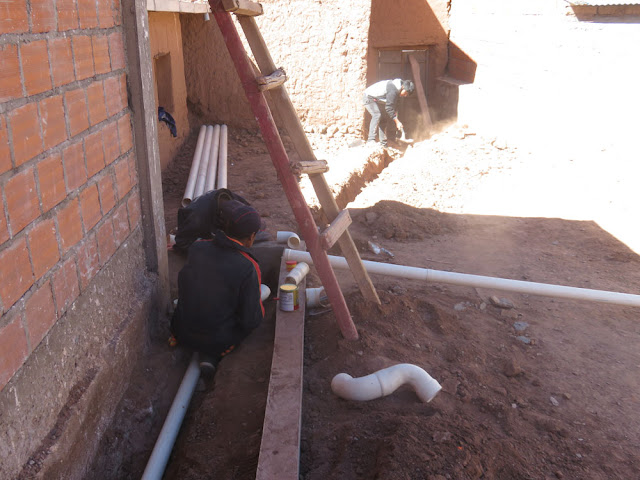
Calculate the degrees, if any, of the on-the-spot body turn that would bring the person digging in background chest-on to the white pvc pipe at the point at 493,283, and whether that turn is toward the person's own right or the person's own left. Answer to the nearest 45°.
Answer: approximately 90° to the person's own right

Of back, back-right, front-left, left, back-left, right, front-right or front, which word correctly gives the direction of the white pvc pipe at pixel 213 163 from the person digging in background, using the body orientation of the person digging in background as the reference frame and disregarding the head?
back-right

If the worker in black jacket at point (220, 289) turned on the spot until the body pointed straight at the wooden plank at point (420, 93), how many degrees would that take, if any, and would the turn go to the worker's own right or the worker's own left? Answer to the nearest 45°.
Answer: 0° — they already face it

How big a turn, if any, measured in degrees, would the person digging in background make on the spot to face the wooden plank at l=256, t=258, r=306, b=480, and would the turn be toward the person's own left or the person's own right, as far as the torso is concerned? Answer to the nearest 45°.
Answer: approximately 90° to the person's own right

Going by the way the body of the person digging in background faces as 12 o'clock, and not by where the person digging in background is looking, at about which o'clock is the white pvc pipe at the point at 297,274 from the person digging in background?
The white pvc pipe is roughly at 3 o'clock from the person digging in background.

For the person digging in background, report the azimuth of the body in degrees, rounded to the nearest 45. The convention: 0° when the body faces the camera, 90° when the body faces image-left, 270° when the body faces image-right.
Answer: approximately 270°

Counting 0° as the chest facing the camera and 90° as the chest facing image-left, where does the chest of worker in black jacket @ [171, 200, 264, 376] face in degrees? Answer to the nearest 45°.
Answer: approximately 225°
